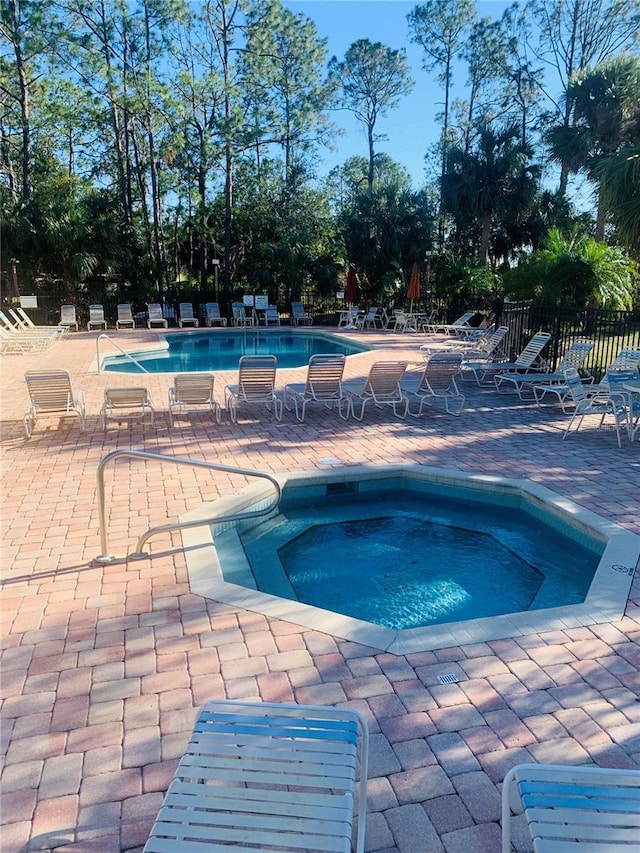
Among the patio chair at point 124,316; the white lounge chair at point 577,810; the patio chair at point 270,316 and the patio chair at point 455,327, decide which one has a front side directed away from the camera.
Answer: the white lounge chair

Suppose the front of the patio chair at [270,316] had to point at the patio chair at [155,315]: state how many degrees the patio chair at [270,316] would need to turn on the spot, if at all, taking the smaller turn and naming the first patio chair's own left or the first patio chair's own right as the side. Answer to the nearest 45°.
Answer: approximately 90° to the first patio chair's own right

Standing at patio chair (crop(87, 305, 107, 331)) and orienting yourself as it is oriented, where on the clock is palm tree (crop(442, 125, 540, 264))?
The palm tree is roughly at 9 o'clock from the patio chair.

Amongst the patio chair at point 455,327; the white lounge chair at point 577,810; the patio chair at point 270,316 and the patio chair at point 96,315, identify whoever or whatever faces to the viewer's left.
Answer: the patio chair at point 455,327

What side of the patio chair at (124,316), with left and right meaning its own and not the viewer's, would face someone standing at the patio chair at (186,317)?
left

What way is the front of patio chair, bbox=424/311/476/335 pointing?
to the viewer's left

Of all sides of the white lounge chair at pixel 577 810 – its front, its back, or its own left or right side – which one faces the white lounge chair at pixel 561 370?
front

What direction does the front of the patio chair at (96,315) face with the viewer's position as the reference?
facing the viewer

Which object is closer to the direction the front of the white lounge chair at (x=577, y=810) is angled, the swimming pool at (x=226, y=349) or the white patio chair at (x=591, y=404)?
the white patio chair

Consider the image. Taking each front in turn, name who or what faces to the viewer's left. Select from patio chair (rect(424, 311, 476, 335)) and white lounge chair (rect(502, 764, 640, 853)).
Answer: the patio chair

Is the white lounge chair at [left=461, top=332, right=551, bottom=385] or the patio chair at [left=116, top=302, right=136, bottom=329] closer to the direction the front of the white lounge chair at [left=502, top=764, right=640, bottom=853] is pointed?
the white lounge chair

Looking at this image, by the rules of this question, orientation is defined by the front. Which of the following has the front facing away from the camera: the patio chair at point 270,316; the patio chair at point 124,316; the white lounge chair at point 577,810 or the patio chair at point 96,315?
the white lounge chair
